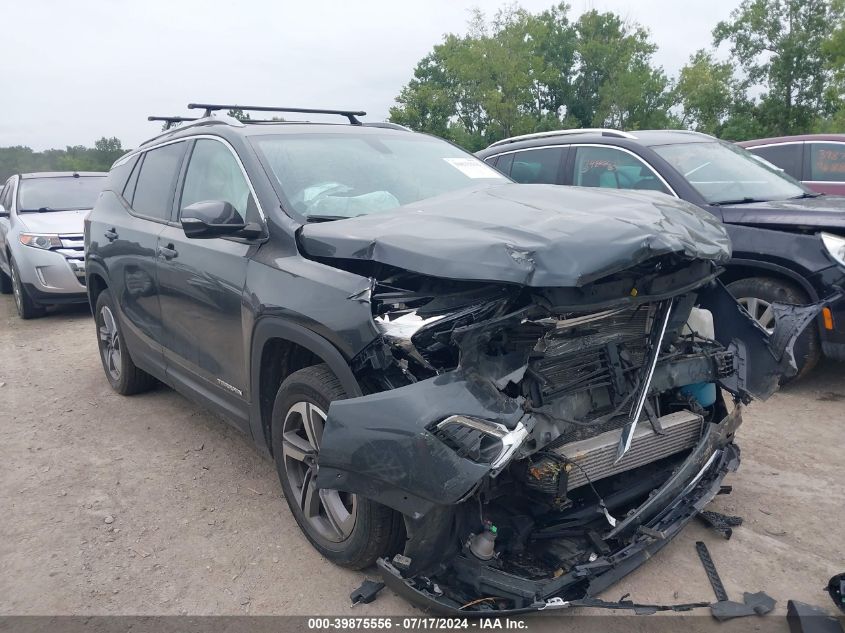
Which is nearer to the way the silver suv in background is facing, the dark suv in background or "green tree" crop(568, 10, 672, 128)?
the dark suv in background

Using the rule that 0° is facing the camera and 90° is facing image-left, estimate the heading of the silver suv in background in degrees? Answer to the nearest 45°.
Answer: approximately 315°

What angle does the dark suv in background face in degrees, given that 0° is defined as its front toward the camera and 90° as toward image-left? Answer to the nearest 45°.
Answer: approximately 315°

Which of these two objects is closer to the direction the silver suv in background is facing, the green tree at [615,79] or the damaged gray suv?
the damaged gray suv

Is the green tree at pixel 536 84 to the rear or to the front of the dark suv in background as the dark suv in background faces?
to the rear

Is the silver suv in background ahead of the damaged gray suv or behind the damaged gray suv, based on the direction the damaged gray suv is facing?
behind

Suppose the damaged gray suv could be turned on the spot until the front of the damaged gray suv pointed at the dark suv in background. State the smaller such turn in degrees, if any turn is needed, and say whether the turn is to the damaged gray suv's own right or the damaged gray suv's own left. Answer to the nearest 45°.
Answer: approximately 90° to the damaged gray suv's own left

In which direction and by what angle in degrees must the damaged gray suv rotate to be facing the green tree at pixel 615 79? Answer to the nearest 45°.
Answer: approximately 135° to its left

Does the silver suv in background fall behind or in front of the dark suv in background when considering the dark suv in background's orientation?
behind
